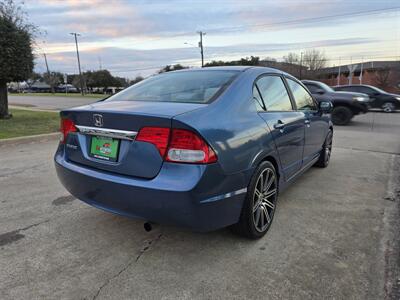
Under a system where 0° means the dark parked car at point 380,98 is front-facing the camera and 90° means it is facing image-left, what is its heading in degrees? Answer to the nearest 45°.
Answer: approximately 270°

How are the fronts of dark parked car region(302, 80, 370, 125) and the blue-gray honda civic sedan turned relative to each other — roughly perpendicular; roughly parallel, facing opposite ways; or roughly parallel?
roughly perpendicular

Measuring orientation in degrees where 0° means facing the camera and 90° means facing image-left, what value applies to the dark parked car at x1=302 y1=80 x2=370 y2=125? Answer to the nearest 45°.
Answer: approximately 315°

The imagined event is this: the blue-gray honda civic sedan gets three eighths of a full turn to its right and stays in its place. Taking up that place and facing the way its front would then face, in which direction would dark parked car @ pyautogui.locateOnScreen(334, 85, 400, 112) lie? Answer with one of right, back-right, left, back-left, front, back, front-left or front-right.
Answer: back-left

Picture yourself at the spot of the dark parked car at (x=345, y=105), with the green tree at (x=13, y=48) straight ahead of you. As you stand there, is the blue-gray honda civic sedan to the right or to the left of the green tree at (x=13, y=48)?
left

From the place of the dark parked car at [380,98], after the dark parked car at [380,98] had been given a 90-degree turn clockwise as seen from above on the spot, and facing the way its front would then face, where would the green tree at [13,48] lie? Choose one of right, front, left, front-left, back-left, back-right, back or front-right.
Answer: front-right

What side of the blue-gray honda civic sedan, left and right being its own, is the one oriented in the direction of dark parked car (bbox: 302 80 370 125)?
front

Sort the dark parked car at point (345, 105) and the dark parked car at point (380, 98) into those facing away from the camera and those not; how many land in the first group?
0

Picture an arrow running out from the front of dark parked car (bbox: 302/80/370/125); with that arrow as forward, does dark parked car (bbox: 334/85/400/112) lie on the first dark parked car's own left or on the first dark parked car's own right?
on the first dark parked car's own left

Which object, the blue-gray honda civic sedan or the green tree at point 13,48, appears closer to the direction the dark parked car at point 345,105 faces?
the blue-gray honda civic sedan

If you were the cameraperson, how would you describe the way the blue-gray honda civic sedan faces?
facing away from the viewer and to the right of the viewer
